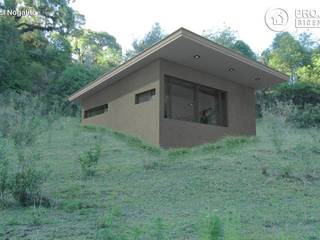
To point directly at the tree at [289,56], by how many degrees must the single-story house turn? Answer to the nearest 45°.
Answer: approximately 90° to its left

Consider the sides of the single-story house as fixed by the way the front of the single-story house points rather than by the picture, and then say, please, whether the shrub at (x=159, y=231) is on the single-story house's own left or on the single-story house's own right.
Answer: on the single-story house's own right

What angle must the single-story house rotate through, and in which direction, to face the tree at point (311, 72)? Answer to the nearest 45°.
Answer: approximately 90° to its left

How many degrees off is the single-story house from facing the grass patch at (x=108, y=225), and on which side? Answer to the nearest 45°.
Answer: approximately 45° to its right

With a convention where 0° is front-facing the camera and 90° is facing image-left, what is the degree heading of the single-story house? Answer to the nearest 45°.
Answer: approximately 315°

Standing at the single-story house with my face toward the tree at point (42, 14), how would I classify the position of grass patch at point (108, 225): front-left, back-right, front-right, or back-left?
back-left

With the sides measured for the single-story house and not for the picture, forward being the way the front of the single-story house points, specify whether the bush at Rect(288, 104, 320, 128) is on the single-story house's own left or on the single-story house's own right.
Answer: on the single-story house's own left

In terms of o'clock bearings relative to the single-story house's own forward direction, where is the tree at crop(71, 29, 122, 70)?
The tree is roughly at 7 o'clock from the single-story house.

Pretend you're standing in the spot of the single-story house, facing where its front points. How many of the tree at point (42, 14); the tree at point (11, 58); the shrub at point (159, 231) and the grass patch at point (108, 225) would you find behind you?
2

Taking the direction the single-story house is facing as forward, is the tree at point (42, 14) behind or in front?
behind

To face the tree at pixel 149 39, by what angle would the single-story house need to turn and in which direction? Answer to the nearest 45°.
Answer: approximately 135° to its left

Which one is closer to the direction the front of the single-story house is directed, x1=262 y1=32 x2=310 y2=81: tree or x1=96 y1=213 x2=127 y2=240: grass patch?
the grass patch

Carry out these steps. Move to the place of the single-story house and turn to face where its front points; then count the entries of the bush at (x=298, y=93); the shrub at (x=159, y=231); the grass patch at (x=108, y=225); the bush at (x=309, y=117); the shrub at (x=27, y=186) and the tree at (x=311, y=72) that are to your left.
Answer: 3

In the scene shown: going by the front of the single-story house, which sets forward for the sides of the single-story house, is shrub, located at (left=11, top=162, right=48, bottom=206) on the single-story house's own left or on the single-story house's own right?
on the single-story house's own right
